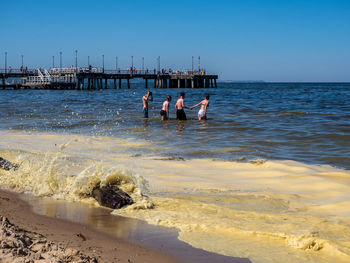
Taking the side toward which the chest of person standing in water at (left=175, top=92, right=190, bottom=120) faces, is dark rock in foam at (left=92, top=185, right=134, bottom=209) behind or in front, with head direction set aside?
behind

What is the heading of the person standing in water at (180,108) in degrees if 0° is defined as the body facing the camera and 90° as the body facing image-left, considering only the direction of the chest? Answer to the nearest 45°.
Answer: approximately 225°
